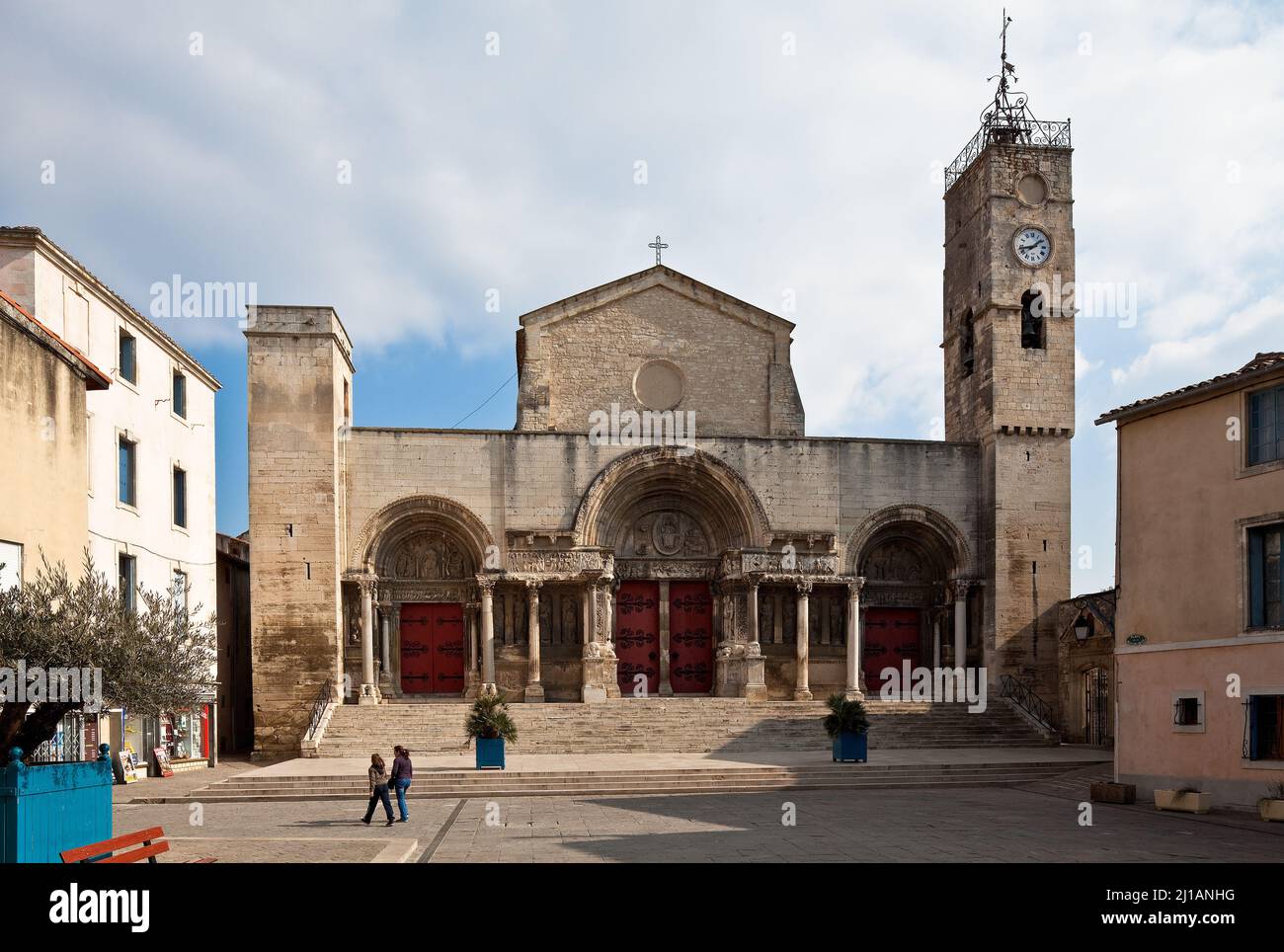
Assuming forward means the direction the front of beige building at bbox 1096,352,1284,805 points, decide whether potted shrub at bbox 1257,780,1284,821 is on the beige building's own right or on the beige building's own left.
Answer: on the beige building's own left

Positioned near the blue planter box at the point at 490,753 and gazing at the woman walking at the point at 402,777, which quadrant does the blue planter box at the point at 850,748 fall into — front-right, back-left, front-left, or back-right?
back-left

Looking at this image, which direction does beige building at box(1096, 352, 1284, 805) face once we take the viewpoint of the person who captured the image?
facing the viewer and to the left of the viewer

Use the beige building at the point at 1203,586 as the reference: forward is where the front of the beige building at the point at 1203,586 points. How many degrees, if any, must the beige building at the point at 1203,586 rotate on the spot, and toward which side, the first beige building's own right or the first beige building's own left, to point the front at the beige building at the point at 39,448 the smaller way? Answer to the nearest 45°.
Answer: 0° — it already faces it

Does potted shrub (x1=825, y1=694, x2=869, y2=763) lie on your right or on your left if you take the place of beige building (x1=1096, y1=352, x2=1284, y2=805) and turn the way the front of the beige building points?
on your right

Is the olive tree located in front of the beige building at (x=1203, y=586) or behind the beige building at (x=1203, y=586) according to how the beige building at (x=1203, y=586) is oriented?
in front

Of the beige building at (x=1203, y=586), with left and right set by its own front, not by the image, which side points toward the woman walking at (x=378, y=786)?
front

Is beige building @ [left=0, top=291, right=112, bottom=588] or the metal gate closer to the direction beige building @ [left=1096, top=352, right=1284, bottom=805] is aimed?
the beige building
